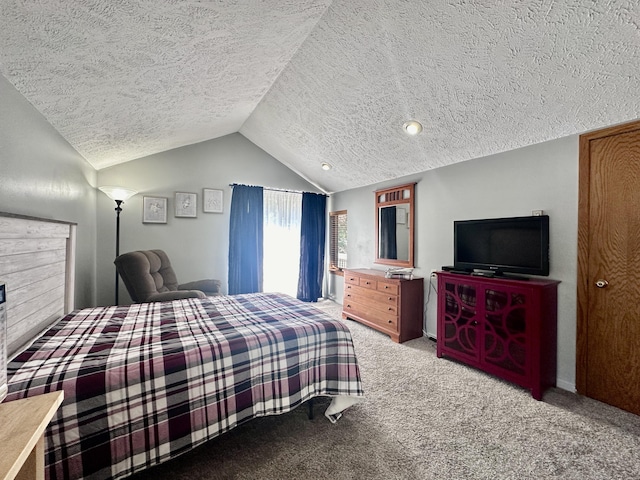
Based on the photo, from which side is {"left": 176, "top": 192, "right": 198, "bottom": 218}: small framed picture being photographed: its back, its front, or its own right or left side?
front

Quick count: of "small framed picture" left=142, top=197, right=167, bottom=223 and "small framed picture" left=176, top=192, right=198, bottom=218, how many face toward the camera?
2

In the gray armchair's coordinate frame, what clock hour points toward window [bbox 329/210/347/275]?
The window is roughly at 10 o'clock from the gray armchair.

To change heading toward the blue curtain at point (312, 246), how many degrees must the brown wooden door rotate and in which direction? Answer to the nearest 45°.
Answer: approximately 45° to its right

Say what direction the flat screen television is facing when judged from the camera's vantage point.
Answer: facing the viewer and to the left of the viewer

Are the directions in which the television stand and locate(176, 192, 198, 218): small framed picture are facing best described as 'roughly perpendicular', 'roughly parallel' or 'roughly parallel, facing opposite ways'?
roughly perpendicular

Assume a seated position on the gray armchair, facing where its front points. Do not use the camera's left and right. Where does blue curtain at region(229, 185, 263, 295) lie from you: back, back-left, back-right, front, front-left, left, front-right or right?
left

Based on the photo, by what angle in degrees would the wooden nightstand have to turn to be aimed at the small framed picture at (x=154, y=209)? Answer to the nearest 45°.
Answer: approximately 135° to its left

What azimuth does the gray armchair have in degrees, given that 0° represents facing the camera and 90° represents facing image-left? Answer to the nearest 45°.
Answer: approximately 315°

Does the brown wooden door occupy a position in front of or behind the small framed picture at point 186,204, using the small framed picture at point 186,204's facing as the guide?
in front

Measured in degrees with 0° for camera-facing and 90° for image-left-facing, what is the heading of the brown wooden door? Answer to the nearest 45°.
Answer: approximately 45°

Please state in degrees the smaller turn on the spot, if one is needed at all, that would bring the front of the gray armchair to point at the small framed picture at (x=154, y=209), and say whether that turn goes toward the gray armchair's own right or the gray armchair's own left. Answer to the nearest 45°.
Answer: approximately 135° to the gray armchair's own left

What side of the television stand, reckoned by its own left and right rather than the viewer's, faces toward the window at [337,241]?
right

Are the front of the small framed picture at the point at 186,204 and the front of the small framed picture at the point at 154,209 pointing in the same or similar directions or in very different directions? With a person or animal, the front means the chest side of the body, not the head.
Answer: same or similar directions

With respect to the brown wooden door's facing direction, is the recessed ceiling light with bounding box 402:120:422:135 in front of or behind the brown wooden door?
in front

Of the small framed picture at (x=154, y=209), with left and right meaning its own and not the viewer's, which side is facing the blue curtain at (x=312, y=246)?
left

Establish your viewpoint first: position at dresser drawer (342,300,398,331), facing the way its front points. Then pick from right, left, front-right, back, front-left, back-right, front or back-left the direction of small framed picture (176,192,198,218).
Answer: front-right

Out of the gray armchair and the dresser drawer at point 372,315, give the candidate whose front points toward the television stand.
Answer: the gray armchair

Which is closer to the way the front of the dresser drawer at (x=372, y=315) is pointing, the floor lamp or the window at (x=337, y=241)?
the floor lamp
